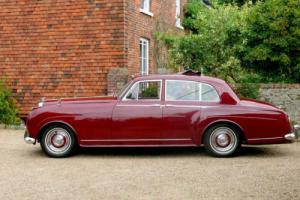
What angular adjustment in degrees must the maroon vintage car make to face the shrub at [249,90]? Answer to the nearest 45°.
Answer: approximately 135° to its right

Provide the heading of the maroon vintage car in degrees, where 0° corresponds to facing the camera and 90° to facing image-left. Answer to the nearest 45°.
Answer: approximately 90°

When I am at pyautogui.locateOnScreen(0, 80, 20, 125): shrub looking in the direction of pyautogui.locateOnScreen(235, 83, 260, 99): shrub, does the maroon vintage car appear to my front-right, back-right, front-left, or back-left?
front-right

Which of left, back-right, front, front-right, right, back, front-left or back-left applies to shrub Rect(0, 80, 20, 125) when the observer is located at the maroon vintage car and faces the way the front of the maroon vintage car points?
front-right
